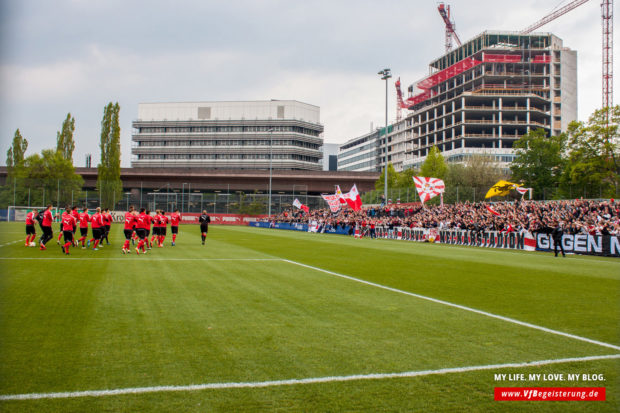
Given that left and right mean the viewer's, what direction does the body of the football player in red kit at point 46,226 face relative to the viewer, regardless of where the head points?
facing to the right of the viewer

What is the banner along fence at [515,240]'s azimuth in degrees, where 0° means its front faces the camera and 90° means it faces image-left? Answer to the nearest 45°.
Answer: approximately 45°

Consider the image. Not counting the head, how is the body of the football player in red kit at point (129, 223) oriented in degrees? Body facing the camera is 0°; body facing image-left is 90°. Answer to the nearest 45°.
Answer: approximately 225°

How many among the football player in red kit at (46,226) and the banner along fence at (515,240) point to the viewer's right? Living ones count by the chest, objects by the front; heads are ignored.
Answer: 1

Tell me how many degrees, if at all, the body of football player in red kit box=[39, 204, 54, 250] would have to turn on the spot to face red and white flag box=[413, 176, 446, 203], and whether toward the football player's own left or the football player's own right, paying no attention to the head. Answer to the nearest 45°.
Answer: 0° — they already face it

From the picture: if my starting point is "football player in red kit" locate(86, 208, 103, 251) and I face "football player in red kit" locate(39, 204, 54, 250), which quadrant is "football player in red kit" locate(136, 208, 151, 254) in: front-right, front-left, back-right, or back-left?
back-left
